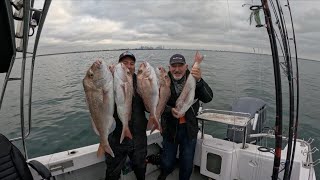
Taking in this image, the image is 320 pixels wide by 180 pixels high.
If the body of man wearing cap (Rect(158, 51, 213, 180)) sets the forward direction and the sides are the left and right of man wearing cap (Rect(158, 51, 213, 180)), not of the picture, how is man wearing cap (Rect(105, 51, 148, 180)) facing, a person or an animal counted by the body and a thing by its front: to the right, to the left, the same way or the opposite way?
the same way

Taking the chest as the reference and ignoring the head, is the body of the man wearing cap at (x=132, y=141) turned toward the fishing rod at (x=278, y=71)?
no

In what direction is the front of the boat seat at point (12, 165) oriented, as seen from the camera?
facing the viewer and to the right of the viewer

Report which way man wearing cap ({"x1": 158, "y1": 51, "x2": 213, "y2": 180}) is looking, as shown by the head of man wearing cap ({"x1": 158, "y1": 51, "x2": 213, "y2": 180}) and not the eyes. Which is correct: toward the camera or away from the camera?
toward the camera

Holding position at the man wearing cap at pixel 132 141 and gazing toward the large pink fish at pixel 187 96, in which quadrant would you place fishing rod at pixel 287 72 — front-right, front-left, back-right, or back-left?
front-right

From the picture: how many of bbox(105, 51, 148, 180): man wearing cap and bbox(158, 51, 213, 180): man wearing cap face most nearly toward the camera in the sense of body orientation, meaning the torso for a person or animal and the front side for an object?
2

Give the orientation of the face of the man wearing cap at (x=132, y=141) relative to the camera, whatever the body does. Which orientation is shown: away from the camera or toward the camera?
toward the camera

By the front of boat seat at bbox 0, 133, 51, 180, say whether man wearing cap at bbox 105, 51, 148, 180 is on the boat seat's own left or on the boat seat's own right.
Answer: on the boat seat's own left

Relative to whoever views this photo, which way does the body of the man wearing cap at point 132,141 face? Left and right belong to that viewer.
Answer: facing the viewer

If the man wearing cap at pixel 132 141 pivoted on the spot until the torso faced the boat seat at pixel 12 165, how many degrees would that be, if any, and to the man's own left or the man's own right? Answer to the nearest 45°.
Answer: approximately 45° to the man's own right
